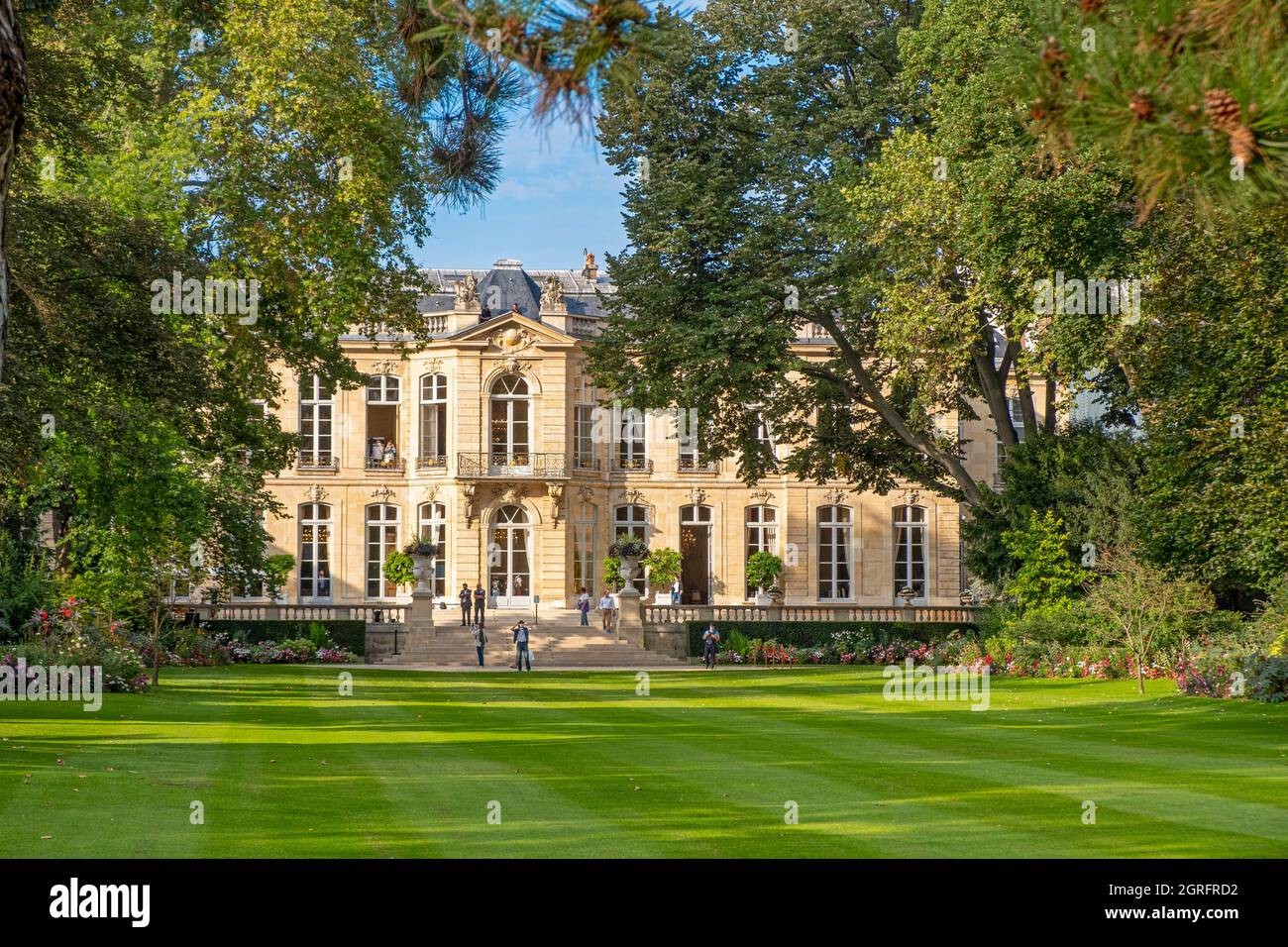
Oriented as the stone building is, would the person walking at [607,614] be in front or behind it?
in front

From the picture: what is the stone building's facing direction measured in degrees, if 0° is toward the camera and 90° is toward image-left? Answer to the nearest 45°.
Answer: approximately 0°

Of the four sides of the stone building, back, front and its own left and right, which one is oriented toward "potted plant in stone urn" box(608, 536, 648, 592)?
front

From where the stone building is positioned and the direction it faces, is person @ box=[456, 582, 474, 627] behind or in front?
in front

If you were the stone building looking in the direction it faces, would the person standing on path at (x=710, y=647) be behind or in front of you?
in front

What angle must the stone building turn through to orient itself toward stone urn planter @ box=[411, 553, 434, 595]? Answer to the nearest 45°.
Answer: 0° — it already faces it
